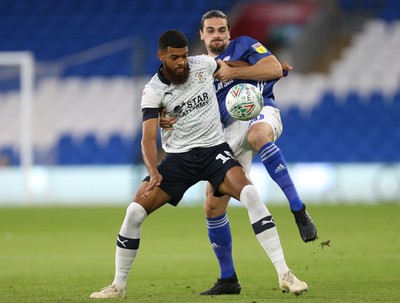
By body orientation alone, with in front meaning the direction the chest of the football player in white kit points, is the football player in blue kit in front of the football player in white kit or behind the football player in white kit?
behind

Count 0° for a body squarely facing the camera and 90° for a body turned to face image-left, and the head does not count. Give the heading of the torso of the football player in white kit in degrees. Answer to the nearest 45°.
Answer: approximately 0°

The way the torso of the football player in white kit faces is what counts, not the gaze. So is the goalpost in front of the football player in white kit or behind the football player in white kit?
behind
